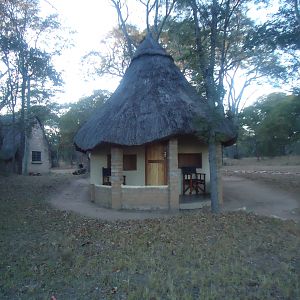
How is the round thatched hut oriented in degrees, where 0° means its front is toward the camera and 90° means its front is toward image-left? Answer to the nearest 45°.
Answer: approximately 0°

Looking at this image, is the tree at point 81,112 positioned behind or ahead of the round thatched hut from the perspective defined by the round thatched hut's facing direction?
behind
